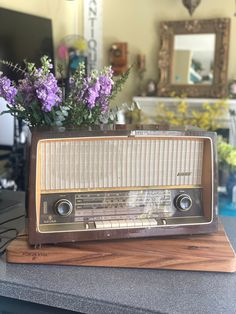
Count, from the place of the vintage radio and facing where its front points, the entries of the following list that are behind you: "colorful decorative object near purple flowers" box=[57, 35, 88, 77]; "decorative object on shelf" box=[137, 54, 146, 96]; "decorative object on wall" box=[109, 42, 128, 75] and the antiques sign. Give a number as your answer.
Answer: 4

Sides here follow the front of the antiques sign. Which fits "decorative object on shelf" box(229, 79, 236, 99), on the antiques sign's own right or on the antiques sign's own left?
on the antiques sign's own left

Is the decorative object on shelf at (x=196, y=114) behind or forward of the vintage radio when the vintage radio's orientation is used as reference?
behind

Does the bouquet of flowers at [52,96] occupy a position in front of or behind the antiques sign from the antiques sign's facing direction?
in front

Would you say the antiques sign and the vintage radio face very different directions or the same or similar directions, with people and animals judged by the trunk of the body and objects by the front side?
same or similar directions

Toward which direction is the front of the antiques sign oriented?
toward the camera

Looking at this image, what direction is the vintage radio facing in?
toward the camera

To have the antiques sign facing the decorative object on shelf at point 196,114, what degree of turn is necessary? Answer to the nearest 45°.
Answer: approximately 45° to its left

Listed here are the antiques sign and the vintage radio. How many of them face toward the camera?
2

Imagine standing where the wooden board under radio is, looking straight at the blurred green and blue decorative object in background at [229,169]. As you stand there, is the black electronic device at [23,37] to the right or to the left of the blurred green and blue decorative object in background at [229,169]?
left

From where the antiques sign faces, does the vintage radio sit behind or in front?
in front
